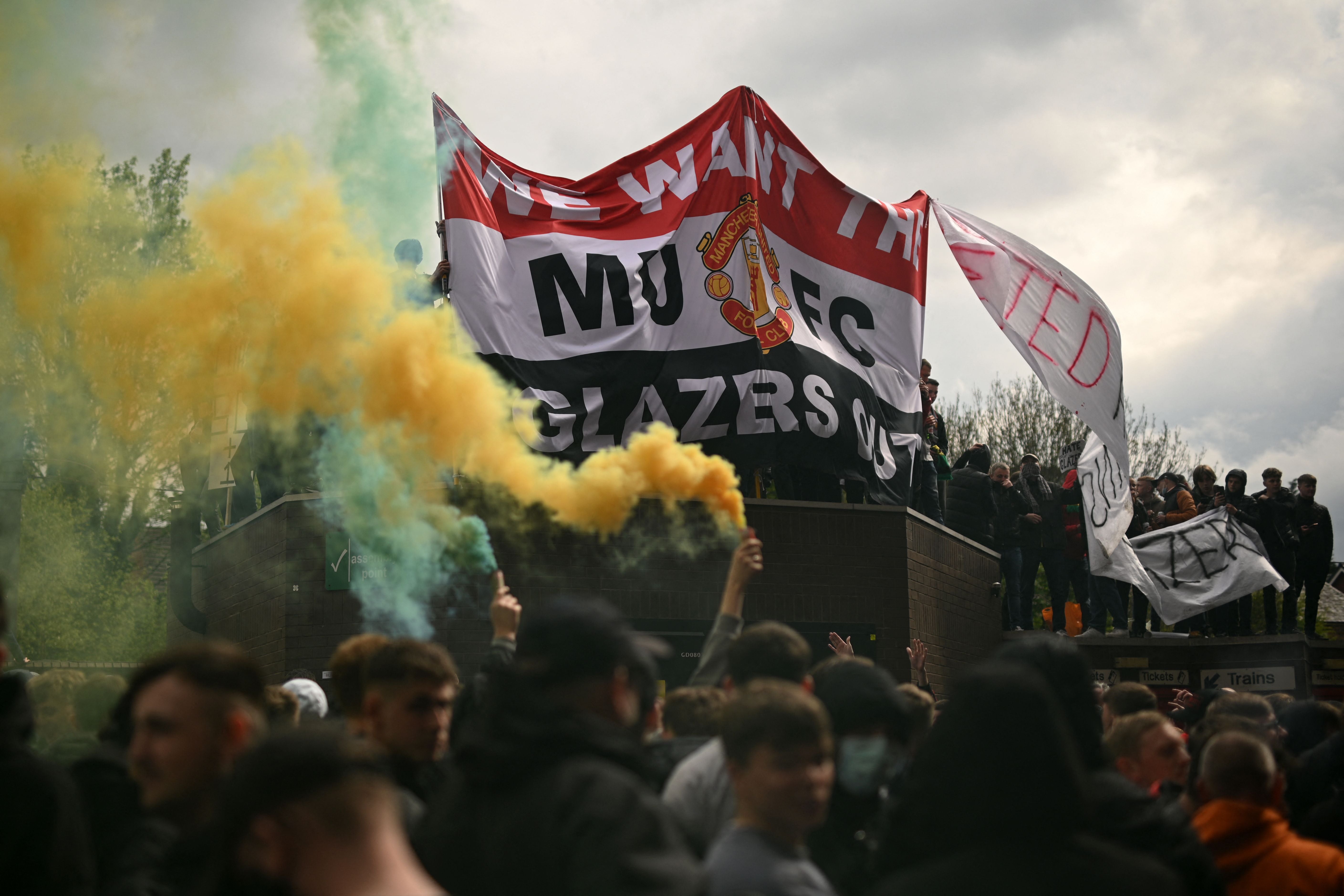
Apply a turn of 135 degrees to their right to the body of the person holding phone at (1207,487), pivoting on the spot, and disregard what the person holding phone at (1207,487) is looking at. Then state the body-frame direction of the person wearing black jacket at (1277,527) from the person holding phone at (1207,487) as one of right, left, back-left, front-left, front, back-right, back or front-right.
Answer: back-right

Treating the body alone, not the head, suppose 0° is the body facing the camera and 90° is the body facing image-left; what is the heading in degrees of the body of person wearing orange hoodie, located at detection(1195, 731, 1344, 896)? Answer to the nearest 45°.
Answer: approximately 180°

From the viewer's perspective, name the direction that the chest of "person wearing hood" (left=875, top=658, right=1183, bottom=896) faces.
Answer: away from the camera

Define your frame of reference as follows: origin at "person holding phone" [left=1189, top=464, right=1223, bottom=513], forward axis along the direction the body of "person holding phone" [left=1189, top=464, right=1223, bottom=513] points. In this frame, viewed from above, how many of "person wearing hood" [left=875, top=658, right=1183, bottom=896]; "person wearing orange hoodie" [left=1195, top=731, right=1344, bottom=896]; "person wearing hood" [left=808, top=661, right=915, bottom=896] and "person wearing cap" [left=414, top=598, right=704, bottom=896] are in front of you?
4

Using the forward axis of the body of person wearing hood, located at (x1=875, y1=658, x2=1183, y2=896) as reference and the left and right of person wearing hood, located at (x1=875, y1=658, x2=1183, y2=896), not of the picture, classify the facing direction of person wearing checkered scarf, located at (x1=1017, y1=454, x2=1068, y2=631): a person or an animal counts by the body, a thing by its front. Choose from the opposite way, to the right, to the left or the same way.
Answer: the opposite way

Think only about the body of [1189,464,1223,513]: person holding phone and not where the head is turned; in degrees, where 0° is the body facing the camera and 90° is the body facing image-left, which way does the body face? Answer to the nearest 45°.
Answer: approximately 0°

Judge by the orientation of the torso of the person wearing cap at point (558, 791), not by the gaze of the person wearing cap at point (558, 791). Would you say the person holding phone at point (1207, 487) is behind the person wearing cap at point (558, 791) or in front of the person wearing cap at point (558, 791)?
in front

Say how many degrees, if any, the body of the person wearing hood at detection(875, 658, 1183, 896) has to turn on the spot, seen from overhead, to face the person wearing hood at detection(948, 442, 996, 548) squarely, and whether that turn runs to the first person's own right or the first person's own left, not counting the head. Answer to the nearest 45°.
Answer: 0° — they already face them

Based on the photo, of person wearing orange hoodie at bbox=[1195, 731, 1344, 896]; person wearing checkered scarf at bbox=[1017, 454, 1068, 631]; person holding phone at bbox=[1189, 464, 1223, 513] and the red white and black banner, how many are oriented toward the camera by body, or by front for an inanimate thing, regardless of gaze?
3

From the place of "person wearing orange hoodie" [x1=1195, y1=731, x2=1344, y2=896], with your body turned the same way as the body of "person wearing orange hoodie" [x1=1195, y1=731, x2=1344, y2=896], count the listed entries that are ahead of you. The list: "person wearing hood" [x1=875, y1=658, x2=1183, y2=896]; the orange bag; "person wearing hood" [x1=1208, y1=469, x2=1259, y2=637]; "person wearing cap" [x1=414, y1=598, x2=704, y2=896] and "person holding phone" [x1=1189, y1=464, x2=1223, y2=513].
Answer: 3

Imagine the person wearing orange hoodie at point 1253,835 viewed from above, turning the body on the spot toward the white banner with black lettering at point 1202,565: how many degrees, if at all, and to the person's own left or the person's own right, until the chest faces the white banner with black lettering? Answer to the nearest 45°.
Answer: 0° — they already face it
